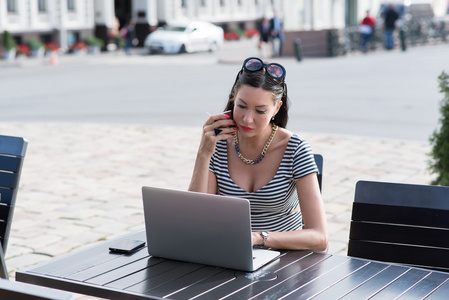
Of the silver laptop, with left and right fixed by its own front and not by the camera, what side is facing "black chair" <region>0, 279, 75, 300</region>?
back

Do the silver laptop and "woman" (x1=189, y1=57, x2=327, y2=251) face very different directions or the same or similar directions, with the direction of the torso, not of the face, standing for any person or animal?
very different directions

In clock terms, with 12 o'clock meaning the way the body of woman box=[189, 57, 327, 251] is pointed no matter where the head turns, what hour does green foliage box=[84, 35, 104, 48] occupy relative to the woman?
The green foliage is roughly at 4 o'clock from the woman.

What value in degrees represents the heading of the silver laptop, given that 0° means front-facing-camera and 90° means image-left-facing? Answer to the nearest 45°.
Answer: approximately 225°

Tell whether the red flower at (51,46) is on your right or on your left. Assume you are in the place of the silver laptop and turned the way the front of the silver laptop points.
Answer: on your left

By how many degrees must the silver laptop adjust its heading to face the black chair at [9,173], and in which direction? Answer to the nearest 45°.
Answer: approximately 90° to its left

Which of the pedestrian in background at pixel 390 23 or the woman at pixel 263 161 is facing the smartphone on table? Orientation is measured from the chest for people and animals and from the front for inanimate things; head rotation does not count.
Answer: the woman

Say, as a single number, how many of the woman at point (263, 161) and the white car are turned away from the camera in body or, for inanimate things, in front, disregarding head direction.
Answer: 0

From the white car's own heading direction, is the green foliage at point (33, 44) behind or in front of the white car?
in front
